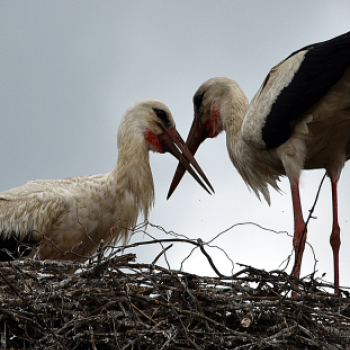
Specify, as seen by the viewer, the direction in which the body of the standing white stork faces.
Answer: to the viewer's left

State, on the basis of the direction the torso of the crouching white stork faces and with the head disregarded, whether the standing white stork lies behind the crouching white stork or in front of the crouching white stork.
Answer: in front

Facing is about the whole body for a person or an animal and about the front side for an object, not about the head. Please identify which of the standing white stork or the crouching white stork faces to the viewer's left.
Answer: the standing white stork

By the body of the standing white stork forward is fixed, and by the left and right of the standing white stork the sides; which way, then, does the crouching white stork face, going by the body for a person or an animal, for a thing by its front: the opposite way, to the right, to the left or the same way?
the opposite way

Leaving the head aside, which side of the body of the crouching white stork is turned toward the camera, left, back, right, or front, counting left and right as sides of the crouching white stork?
right

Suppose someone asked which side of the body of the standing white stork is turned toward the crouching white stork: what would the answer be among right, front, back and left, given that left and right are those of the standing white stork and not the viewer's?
front

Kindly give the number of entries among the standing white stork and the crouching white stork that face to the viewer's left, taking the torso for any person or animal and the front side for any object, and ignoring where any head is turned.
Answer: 1
